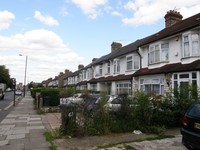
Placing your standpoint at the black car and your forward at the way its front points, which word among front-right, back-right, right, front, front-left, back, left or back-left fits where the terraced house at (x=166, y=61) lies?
front-left

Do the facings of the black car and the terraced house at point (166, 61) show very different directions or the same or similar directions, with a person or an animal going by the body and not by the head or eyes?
very different directions

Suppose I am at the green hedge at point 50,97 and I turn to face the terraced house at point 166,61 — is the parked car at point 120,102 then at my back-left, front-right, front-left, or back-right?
front-right

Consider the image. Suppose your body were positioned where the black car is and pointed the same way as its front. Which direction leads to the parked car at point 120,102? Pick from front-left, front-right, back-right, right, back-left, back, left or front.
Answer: left

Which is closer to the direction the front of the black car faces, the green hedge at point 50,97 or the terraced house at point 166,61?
the terraced house

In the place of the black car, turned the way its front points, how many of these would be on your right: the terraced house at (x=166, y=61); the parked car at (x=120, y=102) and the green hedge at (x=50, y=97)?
0

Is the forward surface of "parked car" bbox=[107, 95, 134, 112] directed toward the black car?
no

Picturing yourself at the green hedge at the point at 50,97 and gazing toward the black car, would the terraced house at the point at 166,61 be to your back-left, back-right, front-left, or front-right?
front-left

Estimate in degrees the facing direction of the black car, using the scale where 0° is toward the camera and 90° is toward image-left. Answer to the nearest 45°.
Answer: approximately 225°

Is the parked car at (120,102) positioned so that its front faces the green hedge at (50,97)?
no
